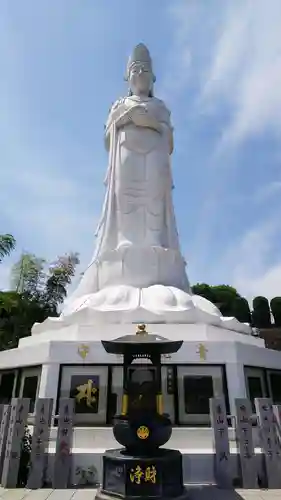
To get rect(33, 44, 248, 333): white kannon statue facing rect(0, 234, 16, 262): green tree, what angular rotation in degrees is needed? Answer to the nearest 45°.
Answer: approximately 90° to its right

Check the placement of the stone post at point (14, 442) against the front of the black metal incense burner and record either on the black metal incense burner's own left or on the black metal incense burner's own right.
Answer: on the black metal incense burner's own right

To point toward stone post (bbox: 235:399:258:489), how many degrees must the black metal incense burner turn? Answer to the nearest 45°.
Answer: approximately 135° to its left

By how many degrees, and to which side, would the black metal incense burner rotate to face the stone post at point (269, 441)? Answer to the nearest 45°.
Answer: approximately 135° to its left

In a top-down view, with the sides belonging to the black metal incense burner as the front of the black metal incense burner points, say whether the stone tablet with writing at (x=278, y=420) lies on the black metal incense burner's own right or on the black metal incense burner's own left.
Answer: on the black metal incense burner's own left

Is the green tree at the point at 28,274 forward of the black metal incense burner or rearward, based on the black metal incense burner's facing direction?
rearward

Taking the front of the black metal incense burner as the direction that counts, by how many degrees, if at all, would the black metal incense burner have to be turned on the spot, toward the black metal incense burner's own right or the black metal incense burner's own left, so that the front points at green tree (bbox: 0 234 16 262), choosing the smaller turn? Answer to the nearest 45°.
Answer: approximately 135° to the black metal incense burner's own right

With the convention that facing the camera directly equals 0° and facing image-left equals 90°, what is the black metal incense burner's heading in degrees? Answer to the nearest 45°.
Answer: approximately 0°

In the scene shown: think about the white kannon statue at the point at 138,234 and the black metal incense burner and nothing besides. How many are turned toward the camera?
2

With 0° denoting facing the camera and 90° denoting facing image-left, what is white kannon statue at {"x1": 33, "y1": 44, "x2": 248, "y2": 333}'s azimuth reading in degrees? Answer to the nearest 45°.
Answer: approximately 0°
